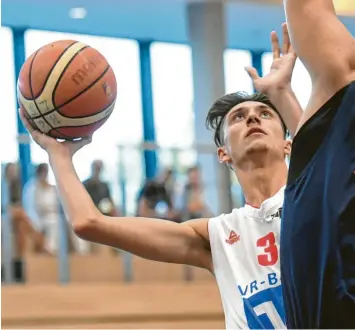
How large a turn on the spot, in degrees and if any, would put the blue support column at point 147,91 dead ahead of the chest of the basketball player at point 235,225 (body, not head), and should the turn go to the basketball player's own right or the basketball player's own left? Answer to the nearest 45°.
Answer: approximately 180°

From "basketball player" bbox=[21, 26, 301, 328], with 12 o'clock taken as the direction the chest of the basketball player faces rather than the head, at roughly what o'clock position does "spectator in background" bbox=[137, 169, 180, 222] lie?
The spectator in background is roughly at 6 o'clock from the basketball player.

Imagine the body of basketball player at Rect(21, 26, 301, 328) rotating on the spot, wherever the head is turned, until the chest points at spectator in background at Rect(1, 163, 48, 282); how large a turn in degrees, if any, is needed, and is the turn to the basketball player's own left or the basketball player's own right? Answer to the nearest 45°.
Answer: approximately 180°

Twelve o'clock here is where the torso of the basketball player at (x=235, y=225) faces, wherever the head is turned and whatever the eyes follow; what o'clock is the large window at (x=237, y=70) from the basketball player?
The large window is roughly at 6 o'clock from the basketball player.

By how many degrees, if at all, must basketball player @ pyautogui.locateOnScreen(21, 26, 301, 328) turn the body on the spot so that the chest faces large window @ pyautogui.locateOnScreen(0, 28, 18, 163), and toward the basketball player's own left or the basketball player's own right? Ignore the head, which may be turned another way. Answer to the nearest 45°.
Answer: approximately 180°

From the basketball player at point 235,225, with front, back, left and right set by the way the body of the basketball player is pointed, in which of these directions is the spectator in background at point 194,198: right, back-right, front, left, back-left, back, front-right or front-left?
back

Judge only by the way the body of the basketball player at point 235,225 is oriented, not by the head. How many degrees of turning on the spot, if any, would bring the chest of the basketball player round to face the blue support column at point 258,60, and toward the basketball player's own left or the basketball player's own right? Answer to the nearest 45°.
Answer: approximately 180°

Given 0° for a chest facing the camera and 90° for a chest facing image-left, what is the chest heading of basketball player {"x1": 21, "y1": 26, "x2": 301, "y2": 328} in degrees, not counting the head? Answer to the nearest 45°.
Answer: approximately 0°

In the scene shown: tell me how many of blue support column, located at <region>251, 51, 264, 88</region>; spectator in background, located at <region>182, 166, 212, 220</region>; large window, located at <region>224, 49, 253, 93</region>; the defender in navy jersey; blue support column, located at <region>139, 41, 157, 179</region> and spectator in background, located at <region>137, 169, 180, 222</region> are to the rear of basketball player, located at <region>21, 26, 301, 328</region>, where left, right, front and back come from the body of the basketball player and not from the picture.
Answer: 5
